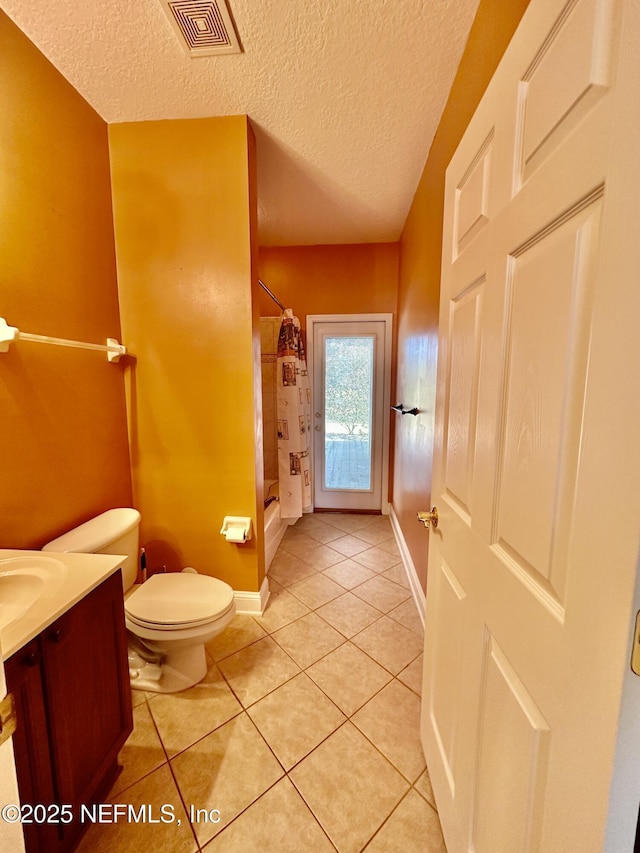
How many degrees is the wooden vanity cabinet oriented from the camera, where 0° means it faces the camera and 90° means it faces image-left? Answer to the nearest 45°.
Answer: approximately 315°

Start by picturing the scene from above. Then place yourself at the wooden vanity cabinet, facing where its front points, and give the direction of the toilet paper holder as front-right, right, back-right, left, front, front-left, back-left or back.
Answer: left

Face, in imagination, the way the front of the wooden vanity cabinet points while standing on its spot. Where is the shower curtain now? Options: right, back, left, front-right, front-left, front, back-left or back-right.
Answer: left

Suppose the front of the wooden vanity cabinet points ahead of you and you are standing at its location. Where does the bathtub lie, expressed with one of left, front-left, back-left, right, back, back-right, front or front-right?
left

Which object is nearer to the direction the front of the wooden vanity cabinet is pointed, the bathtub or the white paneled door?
the white paneled door

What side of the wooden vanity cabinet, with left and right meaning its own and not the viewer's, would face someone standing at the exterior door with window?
left

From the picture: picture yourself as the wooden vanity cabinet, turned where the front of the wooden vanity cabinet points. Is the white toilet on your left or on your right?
on your left

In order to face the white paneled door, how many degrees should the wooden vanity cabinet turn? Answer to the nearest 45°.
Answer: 0° — it already faces it
